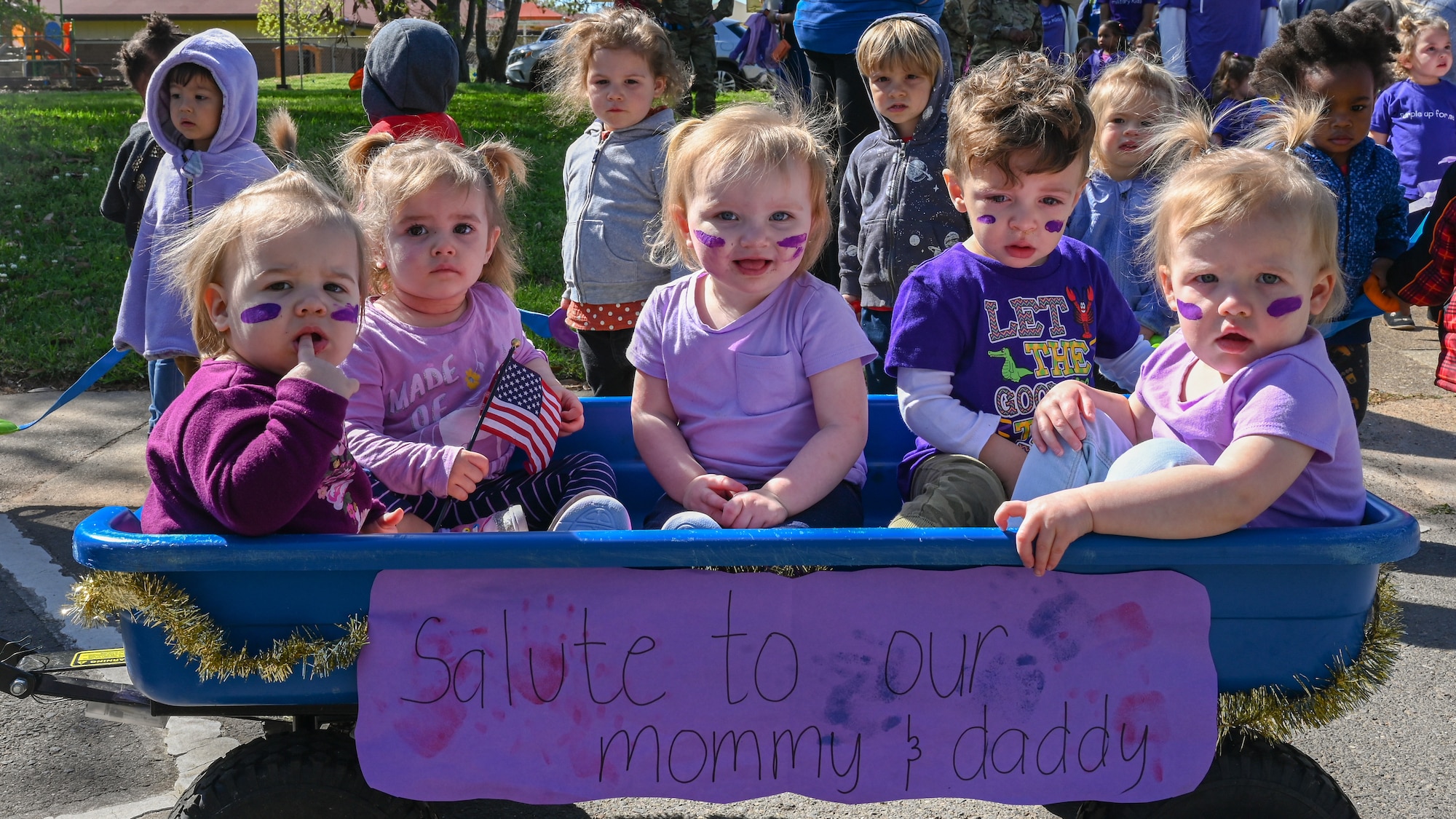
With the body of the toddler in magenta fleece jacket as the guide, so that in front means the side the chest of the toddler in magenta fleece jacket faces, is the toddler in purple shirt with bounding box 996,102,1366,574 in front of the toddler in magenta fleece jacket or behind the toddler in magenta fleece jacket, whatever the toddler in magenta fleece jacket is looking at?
in front

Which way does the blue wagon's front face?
to the viewer's left

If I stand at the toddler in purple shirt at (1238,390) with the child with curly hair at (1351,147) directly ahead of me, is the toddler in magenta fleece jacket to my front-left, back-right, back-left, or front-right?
back-left

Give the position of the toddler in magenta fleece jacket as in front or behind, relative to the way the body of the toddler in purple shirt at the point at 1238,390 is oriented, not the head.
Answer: in front

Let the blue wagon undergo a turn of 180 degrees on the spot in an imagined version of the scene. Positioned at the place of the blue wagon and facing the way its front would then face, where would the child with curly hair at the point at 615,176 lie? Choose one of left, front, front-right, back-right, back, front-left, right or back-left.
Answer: left

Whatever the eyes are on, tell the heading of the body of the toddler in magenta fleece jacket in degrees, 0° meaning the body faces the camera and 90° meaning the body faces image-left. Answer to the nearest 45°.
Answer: approximately 315°

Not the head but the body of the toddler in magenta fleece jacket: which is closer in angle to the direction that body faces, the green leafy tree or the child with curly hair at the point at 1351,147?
the child with curly hair

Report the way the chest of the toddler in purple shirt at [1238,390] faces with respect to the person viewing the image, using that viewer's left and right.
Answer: facing the viewer and to the left of the viewer
